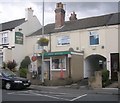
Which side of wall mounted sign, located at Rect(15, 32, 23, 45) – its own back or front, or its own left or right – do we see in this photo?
front

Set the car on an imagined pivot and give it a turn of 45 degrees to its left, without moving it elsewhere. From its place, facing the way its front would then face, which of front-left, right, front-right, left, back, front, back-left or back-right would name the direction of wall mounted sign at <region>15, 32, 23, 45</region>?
left
